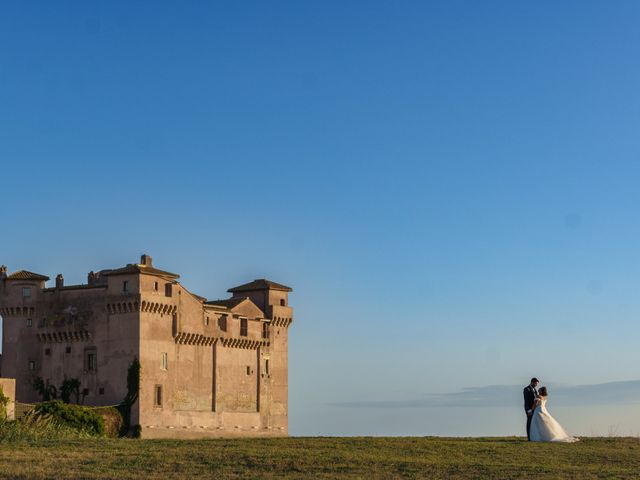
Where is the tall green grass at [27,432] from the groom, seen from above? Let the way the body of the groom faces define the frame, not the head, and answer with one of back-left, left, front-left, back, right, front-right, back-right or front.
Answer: back

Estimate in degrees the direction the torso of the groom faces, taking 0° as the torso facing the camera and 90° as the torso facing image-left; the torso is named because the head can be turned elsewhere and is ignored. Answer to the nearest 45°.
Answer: approximately 270°
